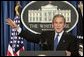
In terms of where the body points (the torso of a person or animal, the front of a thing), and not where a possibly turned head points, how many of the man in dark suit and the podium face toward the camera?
2

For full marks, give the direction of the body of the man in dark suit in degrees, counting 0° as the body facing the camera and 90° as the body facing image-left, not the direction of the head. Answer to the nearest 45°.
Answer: approximately 0°

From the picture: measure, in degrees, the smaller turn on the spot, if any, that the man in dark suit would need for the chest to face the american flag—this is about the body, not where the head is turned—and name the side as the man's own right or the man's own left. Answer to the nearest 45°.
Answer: approximately 90° to the man's own right

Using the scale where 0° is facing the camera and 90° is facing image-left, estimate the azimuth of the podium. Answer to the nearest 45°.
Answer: approximately 0°
